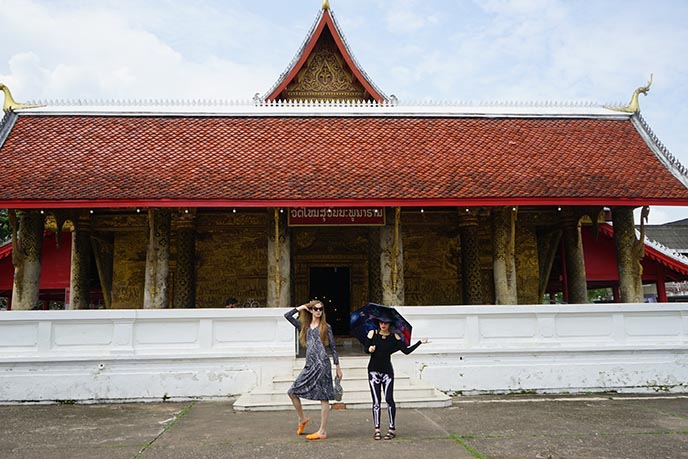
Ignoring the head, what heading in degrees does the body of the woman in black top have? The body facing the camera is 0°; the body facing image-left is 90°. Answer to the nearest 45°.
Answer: approximately 0°

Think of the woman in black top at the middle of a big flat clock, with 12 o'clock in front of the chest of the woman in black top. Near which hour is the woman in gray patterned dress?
The woman in gray patterned dress is roughly at 3 o'clock from the woman in black top.

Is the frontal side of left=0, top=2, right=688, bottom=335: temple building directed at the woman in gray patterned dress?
yes

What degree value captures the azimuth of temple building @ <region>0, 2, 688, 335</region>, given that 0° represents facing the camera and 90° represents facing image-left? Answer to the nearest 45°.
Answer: approximately 0°
